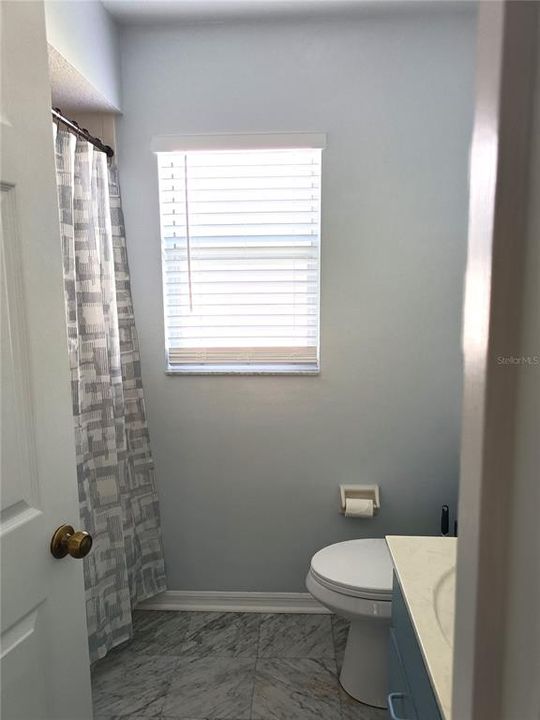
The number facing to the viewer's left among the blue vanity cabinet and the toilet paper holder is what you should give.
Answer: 1

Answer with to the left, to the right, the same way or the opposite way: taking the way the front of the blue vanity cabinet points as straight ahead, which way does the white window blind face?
to the left

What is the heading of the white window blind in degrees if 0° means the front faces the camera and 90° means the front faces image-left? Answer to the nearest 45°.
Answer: approximately 0°

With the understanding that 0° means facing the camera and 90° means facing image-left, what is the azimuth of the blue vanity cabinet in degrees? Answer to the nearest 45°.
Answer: approximately 90°

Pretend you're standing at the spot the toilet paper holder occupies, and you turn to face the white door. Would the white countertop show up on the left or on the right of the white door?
left

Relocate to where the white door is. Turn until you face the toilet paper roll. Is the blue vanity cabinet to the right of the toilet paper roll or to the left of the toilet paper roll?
right
